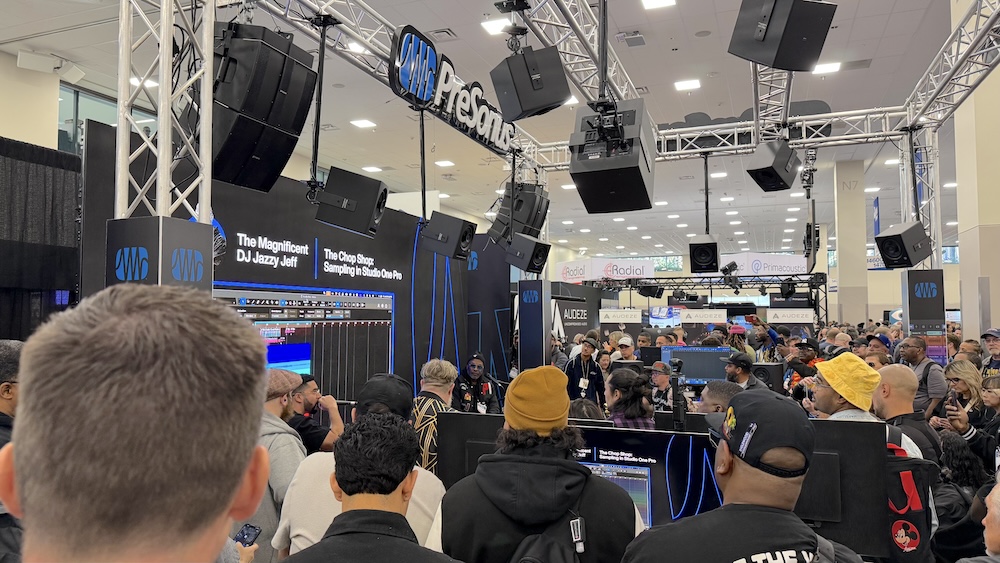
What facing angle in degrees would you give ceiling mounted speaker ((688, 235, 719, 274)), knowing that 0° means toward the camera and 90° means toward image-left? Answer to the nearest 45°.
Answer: approximately 0°

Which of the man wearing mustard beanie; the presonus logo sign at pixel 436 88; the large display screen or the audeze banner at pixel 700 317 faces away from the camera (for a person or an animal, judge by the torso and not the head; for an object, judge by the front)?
the man wearing mustard beanie

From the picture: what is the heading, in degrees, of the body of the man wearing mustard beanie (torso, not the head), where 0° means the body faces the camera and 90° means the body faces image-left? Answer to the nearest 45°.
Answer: approximately 180°

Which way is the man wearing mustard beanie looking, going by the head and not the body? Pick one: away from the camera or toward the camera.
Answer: away from the camera

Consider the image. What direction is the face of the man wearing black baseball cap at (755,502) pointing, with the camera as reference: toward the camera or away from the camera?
away from the camera

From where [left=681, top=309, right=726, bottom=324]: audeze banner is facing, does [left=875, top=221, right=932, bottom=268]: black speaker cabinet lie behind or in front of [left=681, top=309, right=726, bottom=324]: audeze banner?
in front

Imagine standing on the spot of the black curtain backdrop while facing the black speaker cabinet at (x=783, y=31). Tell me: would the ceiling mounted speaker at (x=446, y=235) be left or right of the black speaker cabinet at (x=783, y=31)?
left

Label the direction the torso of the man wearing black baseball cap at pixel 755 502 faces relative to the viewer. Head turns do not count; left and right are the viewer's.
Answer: facing away from the viewer and to the left of the viewer

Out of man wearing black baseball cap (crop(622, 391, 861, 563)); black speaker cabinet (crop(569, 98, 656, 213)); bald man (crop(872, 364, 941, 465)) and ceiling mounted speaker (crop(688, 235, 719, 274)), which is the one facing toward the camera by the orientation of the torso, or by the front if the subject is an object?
the ceiling mounted speaker

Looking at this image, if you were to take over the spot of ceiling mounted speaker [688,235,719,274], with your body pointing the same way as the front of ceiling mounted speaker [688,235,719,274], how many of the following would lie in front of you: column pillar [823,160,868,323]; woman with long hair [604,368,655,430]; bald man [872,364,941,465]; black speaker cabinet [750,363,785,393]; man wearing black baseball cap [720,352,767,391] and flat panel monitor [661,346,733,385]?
5

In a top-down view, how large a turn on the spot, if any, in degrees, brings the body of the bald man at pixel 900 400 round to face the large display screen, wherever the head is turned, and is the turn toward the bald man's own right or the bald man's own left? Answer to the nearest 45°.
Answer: approximately 45° to the bald man's own left
